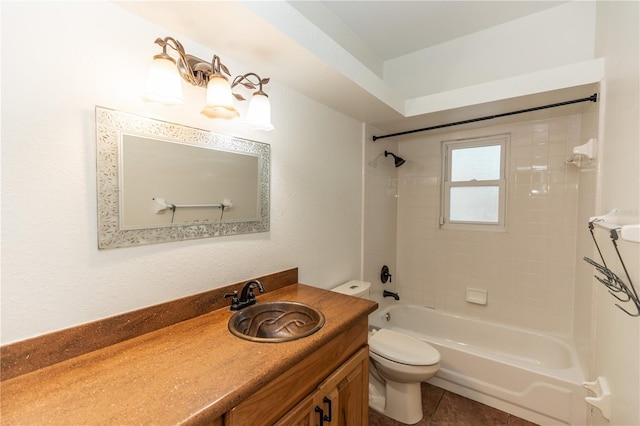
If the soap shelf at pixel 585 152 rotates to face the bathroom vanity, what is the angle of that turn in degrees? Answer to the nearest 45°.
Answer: approximately 45° to its left

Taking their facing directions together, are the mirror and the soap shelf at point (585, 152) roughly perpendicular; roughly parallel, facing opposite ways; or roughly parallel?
roughly parallel, facing opposite ways

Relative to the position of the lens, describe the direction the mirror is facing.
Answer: facing the viewer and to the right of the viewer

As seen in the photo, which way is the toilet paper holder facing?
to the viewer's left

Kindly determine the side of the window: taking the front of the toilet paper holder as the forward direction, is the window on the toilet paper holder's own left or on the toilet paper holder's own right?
on the toilet paper holder's own right

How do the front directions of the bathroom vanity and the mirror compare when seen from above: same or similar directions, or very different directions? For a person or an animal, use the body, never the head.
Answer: same or similar directions

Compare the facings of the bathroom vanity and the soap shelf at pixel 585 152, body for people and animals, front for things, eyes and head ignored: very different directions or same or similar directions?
very different directions

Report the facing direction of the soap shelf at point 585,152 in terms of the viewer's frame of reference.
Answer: facing the viewer and to the left of the viewer

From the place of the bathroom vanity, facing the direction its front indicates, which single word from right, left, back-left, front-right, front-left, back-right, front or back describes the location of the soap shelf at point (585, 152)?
front-left

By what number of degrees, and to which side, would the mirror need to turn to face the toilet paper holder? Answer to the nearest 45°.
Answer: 0° — it already faces it

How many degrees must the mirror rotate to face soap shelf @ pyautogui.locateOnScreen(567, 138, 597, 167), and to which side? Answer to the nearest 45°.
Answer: approximately 45° to its left
